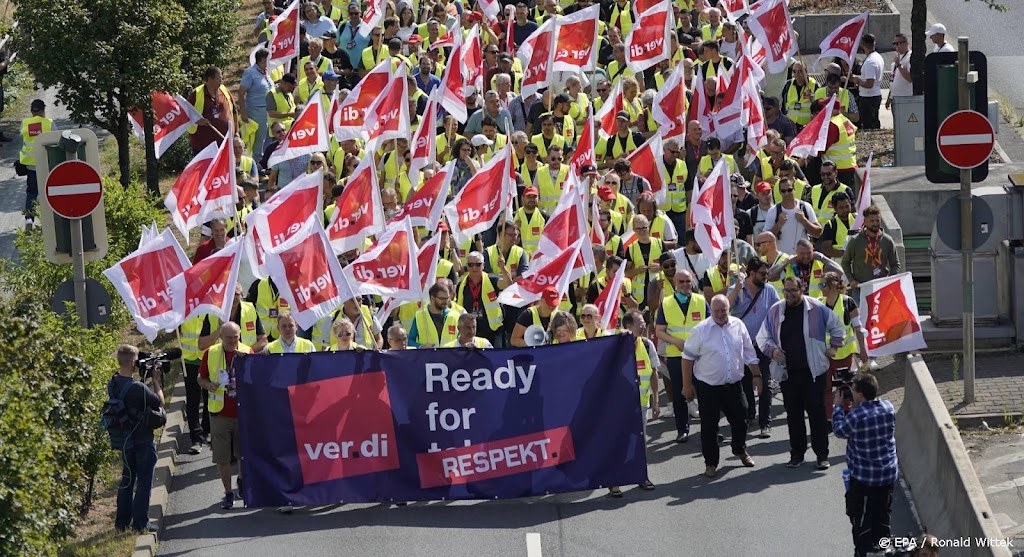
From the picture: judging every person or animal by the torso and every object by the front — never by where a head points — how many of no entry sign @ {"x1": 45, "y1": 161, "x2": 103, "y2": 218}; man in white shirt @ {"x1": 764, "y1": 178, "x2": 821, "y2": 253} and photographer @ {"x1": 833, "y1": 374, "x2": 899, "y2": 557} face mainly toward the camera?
2

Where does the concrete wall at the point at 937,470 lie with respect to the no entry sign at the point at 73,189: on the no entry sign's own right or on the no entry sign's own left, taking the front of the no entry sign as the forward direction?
on the no entry sign's own left

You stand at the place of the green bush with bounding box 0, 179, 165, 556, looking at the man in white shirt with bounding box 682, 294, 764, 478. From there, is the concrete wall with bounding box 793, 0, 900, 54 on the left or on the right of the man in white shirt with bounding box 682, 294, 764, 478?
left

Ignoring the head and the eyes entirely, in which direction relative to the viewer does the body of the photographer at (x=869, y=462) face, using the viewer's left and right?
facing away from the viewer and to the left of the viewer

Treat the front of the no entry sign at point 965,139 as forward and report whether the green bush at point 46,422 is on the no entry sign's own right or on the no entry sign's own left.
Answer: on the no entry sign's own right

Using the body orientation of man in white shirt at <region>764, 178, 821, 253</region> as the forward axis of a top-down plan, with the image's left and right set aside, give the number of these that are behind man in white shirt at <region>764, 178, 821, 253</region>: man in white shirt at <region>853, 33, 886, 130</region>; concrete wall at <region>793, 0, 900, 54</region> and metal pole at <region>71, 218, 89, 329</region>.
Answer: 2

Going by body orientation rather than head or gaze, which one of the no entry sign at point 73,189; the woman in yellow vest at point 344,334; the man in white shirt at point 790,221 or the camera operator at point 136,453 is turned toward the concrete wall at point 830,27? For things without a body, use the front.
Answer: the camera operator

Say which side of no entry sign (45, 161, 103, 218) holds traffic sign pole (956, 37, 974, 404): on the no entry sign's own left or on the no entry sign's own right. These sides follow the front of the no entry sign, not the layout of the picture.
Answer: on the no entry sign's own left

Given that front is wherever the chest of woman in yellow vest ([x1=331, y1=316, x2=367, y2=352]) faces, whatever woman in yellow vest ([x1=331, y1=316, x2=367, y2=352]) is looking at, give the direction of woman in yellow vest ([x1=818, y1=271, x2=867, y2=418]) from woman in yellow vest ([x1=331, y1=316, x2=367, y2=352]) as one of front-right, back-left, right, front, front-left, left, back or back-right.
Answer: left

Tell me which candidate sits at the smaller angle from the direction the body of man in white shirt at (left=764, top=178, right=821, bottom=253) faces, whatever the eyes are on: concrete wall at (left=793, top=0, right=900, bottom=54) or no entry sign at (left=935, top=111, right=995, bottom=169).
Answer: the no entry sign

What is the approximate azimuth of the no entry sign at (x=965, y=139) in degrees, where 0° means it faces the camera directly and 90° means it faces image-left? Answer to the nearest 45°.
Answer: approximately 0°

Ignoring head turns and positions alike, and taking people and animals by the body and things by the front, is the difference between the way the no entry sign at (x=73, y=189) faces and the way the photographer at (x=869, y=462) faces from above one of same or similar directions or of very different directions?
very different directions

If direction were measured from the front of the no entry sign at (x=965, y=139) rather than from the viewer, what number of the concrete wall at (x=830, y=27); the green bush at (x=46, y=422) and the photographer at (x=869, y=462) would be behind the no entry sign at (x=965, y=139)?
1

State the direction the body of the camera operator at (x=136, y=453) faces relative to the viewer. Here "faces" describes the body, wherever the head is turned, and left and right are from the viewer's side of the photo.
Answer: facing away from the viewer and to the right of the viewer

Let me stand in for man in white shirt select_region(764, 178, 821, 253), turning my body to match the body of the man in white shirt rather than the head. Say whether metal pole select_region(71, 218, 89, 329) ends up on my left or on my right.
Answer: on my right
